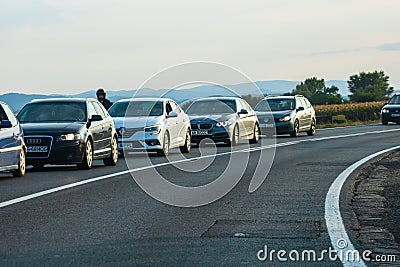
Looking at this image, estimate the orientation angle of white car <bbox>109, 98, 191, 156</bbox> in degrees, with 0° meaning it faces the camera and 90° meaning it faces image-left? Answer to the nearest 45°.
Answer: approximately 45°

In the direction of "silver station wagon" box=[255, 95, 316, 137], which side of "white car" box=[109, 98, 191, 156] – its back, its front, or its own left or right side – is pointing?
back

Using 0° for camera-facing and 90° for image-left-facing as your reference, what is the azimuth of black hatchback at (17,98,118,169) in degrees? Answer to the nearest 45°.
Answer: approximately 45°

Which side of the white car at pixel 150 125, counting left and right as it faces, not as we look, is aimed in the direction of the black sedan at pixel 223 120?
back

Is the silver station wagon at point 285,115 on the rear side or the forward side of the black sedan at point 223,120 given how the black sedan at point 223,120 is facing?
on the rear side

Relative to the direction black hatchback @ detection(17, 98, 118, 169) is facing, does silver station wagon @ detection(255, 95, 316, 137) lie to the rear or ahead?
to the rear

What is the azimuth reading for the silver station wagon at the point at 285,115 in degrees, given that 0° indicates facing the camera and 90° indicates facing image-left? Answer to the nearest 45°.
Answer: approximately 45°
